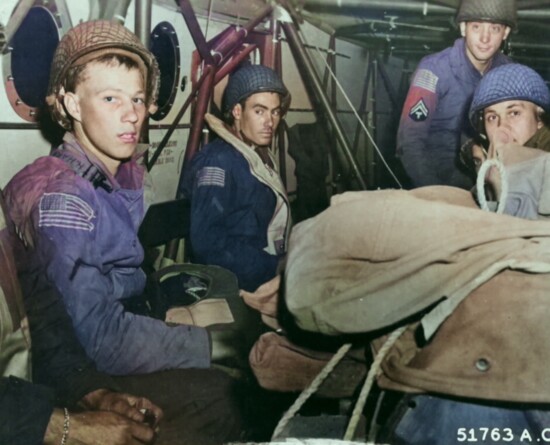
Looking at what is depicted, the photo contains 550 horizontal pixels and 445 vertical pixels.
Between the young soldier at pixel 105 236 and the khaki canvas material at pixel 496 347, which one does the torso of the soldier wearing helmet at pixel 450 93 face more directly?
the khaki canvas material

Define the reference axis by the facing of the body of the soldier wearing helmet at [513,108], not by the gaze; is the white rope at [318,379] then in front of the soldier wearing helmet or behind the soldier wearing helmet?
in front

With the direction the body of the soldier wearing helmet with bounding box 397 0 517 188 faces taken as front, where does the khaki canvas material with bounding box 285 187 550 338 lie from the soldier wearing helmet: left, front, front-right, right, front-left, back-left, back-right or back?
front-right

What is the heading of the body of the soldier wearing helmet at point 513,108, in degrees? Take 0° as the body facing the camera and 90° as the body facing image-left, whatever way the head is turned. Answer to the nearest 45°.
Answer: approximately 45°
